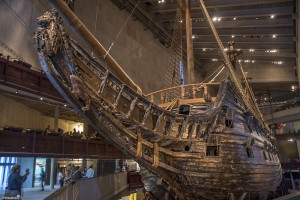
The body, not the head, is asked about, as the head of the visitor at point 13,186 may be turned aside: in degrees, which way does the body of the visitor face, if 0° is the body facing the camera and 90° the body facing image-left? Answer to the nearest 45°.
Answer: approximately 270°

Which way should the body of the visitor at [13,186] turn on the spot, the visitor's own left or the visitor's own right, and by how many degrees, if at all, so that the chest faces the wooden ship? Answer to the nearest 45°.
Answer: approximately 45° to the visitor's own right
